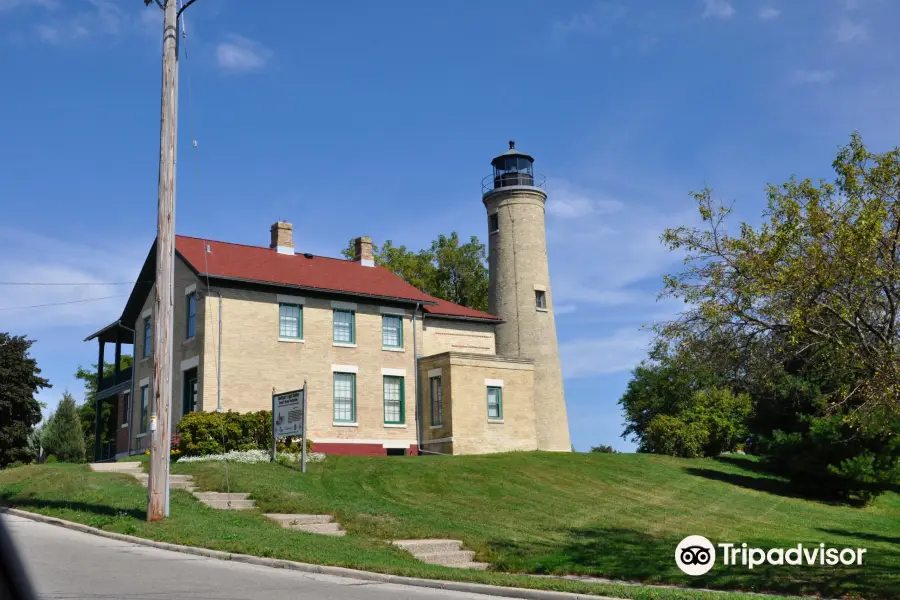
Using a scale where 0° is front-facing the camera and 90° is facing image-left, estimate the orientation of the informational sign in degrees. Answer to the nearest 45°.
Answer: approximately 45°

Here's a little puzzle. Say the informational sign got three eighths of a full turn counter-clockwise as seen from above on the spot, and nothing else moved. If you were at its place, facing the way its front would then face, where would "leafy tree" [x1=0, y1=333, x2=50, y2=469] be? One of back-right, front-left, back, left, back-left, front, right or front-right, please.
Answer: back-left

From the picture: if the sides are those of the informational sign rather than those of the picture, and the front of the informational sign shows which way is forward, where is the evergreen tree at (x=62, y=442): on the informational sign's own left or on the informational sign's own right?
on the informational sign's own right

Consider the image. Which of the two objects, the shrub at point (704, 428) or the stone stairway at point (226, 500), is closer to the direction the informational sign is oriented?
the stone stairway

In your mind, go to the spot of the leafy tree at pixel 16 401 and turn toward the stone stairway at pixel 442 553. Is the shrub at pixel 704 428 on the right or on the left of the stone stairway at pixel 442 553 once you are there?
left

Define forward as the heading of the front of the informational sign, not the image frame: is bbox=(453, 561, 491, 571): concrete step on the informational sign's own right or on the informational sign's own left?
on the informational sign's own left

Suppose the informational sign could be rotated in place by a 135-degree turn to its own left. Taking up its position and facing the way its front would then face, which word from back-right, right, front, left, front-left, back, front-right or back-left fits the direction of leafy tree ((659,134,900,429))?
front-right

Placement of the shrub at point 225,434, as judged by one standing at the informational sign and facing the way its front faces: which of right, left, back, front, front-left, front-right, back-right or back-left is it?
right

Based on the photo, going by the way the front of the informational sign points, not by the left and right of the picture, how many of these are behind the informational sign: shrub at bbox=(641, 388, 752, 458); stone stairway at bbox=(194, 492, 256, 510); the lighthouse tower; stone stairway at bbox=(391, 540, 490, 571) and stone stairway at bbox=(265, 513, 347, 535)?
2

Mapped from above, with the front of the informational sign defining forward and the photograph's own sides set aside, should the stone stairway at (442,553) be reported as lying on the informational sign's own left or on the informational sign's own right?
on the informational sign's own left
